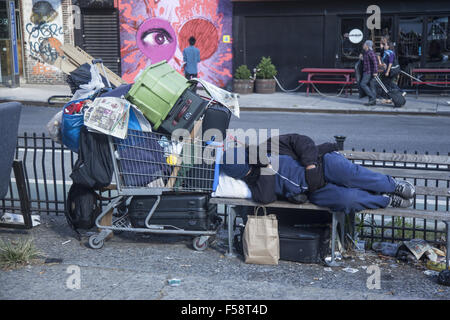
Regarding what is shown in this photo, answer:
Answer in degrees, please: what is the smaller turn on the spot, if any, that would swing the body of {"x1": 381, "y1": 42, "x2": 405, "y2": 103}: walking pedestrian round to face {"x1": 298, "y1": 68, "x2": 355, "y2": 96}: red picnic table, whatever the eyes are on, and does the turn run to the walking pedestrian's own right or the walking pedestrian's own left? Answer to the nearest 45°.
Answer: approximately 45° to the walking pedestrian's own right

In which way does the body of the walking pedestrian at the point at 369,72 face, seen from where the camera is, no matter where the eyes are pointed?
to the viewer's left

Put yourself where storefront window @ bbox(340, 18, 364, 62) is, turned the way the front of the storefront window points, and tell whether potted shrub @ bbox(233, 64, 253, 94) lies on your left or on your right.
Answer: on your right

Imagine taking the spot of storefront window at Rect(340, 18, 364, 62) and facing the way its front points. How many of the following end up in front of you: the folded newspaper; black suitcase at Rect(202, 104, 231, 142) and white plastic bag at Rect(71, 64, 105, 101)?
3

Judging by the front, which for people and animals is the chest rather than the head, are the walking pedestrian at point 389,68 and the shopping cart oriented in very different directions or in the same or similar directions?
very different directions

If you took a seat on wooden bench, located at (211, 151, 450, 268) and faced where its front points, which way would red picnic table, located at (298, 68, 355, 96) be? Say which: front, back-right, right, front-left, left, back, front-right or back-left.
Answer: back
